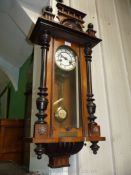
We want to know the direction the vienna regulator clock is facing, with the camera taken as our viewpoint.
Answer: facing the viewer and to the right of the viewer
